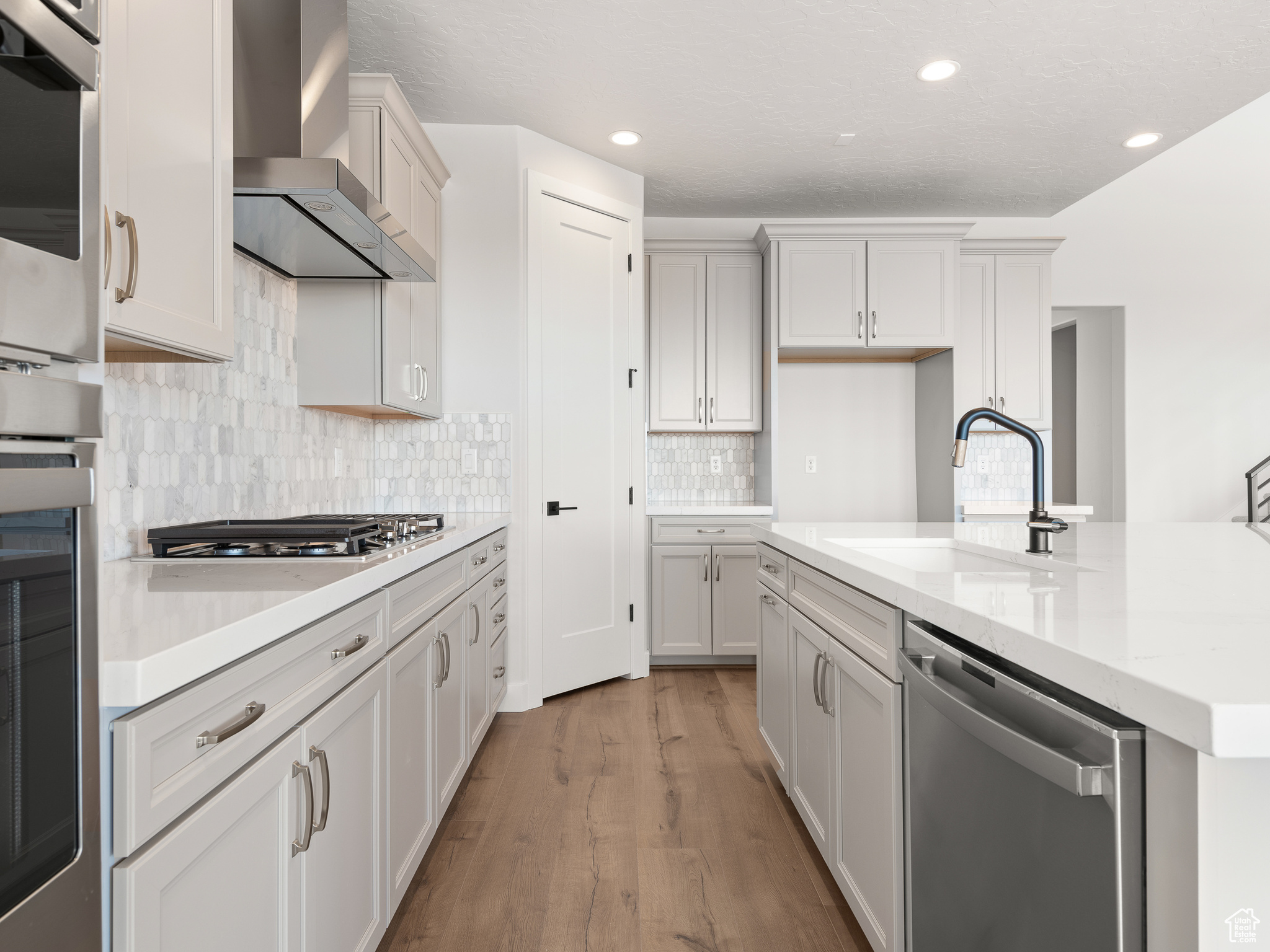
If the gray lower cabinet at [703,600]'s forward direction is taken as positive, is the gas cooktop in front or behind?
in front

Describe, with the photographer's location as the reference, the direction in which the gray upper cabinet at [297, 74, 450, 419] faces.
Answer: facing to the right of the viewer

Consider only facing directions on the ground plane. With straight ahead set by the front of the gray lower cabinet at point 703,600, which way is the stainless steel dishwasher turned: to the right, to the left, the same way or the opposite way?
to the right

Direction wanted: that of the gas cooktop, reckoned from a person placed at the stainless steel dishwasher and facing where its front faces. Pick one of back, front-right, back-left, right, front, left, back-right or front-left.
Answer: front-right

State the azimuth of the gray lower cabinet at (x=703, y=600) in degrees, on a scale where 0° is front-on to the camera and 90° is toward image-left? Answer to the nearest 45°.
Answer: approximately 0°

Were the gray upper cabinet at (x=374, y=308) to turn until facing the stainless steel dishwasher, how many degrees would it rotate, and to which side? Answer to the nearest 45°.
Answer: approximately 90° to its right

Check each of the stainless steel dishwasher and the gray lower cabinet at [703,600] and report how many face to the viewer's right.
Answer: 0

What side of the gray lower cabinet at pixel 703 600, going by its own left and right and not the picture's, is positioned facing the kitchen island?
front

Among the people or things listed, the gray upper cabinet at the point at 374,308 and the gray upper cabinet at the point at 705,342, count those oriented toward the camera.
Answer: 1

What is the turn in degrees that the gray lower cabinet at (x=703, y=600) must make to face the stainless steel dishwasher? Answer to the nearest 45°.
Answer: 0° — it already faces it
